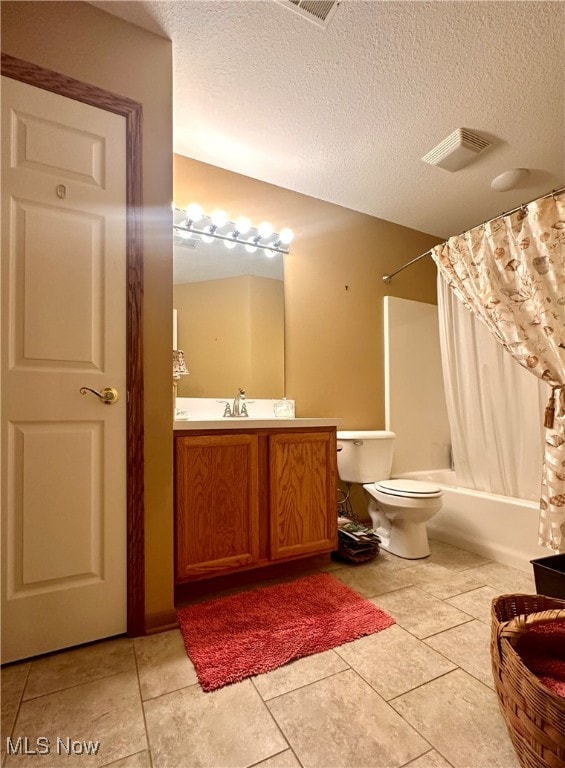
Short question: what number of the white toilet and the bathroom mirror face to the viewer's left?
0

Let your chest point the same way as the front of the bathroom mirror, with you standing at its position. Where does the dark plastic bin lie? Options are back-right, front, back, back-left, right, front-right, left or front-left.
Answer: front

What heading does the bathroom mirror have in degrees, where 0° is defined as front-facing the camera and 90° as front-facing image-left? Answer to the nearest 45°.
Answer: approximately 315°

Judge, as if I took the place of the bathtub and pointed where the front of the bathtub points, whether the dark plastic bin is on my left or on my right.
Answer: on my left

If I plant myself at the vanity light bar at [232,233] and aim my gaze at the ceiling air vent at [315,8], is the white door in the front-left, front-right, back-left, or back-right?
front-right

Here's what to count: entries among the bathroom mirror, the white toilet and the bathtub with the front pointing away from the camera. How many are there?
0

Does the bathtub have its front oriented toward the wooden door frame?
yes

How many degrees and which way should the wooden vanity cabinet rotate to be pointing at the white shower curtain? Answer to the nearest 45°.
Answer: approximately 45° to its left

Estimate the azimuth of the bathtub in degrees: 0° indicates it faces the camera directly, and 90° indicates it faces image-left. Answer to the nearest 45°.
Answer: approximately 45°

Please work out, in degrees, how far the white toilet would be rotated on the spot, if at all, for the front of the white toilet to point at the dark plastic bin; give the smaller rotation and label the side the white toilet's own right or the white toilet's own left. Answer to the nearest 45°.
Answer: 0° — it already faces it

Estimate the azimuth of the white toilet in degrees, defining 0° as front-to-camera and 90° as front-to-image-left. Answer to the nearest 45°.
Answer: approximately 315°

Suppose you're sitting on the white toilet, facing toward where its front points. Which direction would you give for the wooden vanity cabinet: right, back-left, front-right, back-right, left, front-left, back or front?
right

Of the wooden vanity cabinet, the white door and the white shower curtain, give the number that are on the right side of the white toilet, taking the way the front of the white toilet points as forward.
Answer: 2

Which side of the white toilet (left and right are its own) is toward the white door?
right

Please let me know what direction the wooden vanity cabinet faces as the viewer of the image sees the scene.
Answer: facing the viewer and to the right of the viewer

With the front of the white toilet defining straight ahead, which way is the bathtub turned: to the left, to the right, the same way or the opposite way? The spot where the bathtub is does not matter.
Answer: to the right

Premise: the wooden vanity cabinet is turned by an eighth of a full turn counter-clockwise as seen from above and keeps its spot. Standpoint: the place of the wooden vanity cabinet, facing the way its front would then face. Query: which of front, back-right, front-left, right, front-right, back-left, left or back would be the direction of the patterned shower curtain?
front
